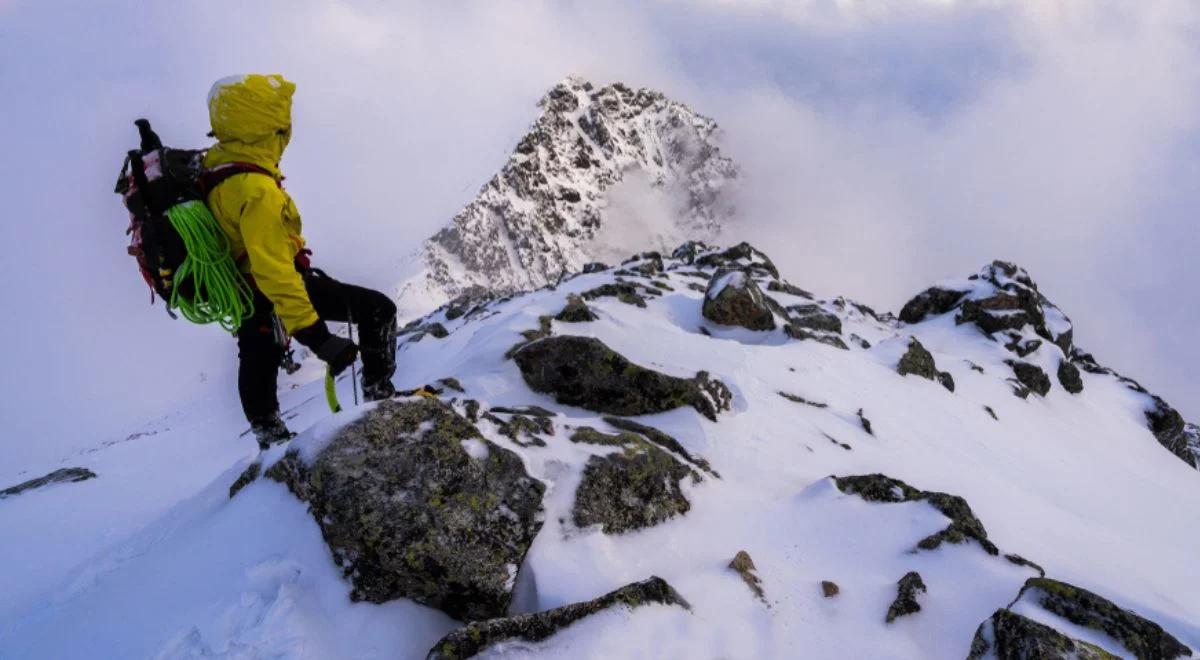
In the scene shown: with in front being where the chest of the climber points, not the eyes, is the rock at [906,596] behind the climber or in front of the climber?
in front

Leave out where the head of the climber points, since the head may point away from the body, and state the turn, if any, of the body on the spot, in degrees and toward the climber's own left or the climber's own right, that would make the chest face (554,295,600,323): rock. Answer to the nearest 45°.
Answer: approximately 45° to the climber's own left

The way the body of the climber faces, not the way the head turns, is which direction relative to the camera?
to the viewer's right

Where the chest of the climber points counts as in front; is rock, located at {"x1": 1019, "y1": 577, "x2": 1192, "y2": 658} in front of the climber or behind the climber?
in front

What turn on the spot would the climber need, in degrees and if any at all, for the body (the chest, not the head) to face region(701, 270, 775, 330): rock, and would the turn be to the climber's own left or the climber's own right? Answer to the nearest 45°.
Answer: approximately 45° to the climber's own left
